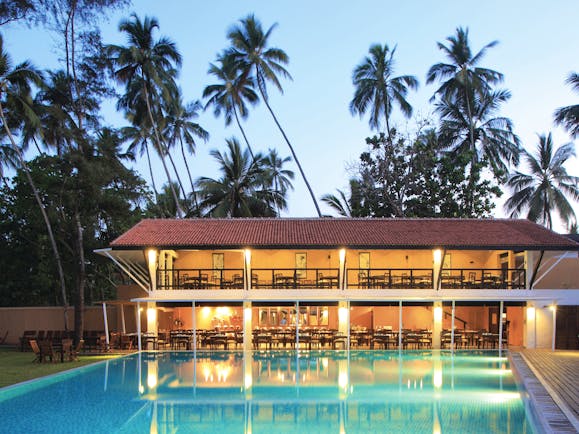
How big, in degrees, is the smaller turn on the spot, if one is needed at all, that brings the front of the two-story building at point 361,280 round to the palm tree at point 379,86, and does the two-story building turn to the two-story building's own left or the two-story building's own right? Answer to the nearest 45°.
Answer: approximately 180°

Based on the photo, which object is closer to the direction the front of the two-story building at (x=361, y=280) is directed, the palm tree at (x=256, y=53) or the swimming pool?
the swimming pool

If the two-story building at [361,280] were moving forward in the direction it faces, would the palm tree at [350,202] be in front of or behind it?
behind
